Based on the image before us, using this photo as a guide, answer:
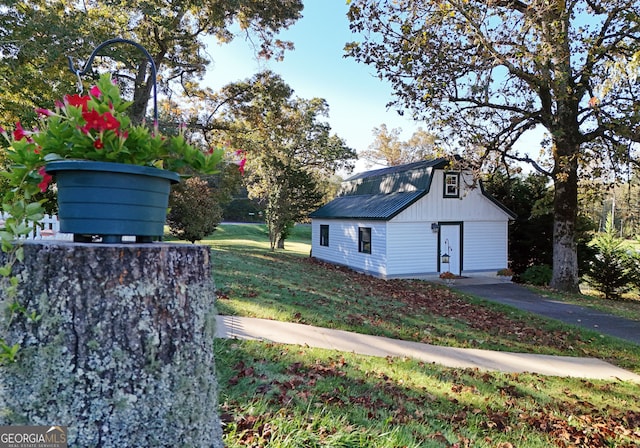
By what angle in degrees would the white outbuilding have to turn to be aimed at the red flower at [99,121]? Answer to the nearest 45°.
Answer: approximately 45° to its right

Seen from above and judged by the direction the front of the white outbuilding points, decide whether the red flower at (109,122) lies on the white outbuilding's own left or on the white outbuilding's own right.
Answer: on the white outbuilding's own right

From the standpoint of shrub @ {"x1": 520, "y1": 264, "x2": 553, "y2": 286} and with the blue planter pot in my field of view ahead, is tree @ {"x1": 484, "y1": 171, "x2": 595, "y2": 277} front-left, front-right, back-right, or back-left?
back-right

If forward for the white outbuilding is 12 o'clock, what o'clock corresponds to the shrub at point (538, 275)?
The shrub is roughly at 10 o'clock from the white outbuilding.

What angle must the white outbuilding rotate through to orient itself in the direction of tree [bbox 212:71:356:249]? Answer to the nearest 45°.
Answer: approximately 180°

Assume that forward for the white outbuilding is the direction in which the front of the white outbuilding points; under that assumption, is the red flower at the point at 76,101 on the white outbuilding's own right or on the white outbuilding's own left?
on the white outbuilding's own right

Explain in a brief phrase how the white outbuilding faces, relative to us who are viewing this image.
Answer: facing the viewer and to the right of the viewer

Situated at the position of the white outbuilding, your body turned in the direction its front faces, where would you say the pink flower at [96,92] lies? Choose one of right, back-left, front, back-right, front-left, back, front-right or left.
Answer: front-right

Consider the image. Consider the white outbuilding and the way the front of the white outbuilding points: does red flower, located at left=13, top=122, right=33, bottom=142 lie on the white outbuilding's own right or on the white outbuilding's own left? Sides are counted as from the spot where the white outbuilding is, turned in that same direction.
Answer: on the white outbuilding's own right

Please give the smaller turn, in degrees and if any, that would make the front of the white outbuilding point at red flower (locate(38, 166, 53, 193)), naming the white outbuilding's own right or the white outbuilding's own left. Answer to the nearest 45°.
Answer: approximately 45° to the white outbuilding's own right

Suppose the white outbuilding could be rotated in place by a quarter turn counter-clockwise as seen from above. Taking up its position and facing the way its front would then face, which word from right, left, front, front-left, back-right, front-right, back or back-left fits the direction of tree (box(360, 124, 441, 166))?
front-left

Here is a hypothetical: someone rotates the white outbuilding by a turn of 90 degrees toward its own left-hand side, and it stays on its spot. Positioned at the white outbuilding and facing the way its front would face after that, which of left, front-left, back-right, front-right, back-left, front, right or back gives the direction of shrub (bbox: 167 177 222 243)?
back-left

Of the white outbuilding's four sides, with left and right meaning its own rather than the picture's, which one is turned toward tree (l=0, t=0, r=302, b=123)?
right

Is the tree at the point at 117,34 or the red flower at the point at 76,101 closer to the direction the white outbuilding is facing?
the red flower
